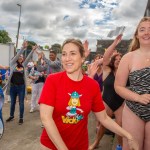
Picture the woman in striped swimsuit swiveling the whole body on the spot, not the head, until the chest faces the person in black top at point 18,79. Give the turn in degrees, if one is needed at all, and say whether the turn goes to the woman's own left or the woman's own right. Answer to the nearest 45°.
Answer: approximately 135° to the woman's own right

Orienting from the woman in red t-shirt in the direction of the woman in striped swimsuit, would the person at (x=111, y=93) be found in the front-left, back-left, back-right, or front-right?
front-left

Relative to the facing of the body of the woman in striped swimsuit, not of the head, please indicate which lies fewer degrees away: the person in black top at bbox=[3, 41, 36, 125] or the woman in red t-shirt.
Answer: the woman in red t-shirt

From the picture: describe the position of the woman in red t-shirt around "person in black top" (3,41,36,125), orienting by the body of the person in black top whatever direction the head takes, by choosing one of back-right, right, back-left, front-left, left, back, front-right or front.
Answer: front

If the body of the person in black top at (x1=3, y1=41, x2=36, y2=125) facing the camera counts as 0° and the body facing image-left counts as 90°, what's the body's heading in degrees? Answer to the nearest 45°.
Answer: approximately 0°

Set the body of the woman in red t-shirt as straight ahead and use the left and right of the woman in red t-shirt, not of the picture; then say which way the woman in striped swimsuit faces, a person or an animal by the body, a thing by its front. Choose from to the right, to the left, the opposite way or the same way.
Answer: the same way

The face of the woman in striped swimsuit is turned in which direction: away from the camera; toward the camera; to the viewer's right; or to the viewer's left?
toward the camera

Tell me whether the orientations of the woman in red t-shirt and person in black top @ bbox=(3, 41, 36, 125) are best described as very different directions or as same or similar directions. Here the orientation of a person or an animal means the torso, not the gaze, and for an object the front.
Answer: same or similar directions

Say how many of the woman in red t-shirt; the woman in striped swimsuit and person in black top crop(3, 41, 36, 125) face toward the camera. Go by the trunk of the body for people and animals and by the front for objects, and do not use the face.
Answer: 3

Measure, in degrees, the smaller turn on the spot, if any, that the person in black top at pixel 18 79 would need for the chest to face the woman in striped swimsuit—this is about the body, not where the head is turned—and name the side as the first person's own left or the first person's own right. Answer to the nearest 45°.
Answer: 0° — they already face them

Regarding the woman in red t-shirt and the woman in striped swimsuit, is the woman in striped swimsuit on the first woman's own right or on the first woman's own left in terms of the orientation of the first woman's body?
on the first woman's own left

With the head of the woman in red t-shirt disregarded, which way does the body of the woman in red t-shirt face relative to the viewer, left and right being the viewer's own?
facing the viewer

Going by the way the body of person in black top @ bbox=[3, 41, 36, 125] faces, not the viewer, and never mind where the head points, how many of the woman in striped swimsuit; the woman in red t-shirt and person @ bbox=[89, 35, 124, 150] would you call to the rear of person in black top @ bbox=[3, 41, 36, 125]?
0

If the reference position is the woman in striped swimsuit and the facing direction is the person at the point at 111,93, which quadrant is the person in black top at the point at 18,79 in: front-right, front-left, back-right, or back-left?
front-left

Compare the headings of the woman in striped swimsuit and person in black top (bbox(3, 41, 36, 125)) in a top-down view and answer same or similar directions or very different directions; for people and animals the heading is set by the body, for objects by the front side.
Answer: same or similar directions

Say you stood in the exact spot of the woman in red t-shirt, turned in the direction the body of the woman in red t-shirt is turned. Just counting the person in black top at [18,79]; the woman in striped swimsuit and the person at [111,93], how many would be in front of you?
0

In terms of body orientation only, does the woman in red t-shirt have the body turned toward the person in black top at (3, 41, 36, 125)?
no
